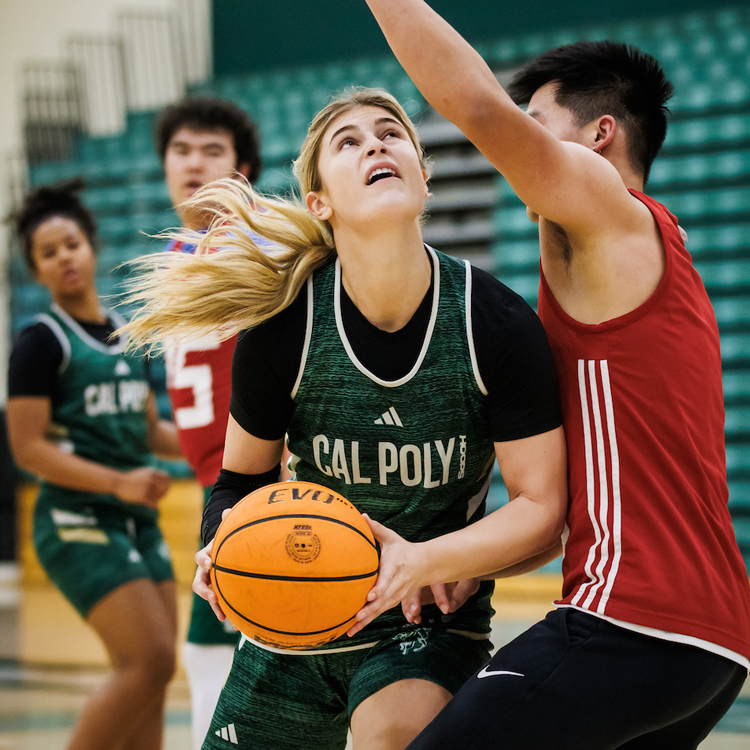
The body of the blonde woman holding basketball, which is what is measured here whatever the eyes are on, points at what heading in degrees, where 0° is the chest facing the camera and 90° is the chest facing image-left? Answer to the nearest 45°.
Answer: approximately 0°

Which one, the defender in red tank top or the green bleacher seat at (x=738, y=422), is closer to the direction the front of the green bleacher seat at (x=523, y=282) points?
the defender in red tank top

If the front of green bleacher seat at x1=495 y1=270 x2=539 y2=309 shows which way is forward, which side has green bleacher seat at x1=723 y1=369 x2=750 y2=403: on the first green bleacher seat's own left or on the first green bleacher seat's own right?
on the first green bleacher seat's own left

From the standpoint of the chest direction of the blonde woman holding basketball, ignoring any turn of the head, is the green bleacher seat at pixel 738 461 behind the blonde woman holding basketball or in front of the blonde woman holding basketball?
behind

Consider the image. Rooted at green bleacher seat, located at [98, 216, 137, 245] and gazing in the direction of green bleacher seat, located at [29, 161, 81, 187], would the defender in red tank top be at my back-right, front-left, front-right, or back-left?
back-left

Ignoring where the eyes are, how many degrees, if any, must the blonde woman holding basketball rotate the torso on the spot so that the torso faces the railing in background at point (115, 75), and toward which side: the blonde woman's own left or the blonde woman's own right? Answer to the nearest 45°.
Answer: approximately 180°

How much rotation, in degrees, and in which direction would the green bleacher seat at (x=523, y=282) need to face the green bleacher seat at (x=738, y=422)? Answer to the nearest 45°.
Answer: approximately 45° to its left

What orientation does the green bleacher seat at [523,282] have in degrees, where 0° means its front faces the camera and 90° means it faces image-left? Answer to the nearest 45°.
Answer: approximately 0°

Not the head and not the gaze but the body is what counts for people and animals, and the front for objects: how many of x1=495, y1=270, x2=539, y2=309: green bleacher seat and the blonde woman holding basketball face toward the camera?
2

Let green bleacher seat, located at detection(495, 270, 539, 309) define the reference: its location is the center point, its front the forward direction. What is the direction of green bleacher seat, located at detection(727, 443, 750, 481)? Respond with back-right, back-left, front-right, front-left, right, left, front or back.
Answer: front-left
